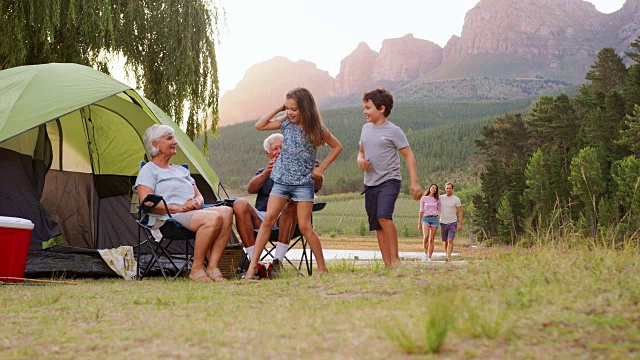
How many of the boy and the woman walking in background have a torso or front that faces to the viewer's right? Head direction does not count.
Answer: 0

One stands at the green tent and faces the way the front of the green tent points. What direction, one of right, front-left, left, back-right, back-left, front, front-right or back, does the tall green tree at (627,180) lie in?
left

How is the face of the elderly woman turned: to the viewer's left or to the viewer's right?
to the viewer's right

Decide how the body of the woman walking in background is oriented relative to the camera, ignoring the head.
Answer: toward the camera

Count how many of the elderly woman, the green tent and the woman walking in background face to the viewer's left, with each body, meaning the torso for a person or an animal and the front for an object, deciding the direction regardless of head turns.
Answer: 0

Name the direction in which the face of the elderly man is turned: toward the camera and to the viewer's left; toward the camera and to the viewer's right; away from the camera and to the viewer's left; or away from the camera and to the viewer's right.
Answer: toward the camera and to the viewer's right

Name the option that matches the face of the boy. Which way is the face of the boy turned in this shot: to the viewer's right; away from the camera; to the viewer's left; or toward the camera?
to the viewer's left

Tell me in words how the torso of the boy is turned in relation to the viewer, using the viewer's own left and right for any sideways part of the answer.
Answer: facing the viewer and to the left of the viewer

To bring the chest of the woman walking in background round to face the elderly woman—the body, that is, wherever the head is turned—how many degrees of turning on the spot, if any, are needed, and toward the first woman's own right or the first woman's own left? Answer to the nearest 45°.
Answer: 0° — they already face them

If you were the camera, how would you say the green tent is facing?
facing the viewer and to the right of the viewer

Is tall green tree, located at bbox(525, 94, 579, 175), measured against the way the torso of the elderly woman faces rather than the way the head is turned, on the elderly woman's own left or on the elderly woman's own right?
on the elderly woman's own left

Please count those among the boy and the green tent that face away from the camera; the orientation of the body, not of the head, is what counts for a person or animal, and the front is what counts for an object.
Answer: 0
